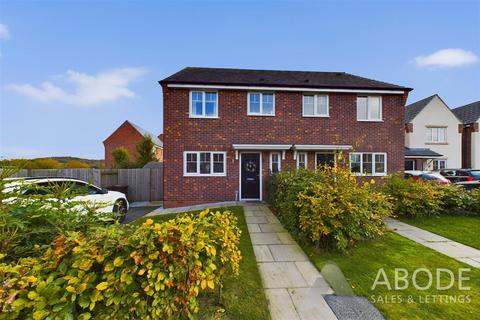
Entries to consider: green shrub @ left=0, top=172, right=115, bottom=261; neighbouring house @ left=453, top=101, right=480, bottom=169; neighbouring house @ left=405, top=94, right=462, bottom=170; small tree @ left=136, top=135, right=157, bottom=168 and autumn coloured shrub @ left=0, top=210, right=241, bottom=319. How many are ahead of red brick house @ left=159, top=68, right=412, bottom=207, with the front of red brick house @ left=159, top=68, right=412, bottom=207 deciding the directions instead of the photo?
2

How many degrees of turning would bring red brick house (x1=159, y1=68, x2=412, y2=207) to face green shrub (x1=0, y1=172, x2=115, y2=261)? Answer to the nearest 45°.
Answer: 0° — it already faces it

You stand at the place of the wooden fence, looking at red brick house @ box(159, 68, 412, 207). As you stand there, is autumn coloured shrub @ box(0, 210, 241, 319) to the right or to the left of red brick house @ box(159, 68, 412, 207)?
right

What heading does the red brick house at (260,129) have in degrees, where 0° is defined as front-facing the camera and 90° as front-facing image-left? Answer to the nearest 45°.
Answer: approximately 0°

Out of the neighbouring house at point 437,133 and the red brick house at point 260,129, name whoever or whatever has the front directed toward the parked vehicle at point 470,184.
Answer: the neighbouring house

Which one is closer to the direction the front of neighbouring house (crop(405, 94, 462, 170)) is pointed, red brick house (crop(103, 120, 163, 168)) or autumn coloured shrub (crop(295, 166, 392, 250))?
the autumn coloured shrub

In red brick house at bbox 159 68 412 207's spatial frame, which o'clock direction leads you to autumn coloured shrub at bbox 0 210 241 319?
The autumn coloured shrub is roughly at 12 o'clock from the red brick house.

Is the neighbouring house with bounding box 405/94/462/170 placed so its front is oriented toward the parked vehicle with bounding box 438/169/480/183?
yes

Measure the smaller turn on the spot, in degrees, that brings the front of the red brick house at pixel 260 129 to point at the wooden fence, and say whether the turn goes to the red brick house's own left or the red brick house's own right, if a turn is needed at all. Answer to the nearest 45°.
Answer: approximately 90° to the red brick house's own right

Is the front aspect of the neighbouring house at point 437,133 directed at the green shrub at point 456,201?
yes

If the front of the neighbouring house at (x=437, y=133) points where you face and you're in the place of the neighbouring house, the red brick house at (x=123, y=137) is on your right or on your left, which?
on your right

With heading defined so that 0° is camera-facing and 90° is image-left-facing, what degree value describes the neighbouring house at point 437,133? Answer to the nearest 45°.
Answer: approximately 0°

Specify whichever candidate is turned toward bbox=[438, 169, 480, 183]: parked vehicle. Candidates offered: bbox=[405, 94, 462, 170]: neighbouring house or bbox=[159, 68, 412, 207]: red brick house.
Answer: the neighbouring house

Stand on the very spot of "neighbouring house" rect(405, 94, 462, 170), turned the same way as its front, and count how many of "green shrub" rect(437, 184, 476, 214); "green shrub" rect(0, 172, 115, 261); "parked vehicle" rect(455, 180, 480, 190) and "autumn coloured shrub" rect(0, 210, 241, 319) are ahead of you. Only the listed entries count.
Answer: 4

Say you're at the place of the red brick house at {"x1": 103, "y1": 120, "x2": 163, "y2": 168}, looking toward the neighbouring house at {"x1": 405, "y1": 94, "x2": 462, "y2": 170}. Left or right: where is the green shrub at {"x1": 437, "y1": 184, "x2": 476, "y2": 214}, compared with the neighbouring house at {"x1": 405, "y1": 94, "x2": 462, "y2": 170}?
right
